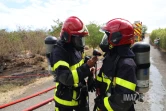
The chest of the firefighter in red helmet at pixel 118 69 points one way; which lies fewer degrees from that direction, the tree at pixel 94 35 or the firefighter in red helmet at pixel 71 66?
the firefighter in red helmet

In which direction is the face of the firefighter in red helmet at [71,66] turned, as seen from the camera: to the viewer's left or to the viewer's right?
to the viewer's right

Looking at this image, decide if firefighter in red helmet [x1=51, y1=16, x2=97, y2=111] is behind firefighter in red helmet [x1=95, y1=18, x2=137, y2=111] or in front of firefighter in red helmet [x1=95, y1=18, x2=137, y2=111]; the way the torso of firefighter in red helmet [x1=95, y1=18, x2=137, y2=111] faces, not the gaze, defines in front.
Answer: in front

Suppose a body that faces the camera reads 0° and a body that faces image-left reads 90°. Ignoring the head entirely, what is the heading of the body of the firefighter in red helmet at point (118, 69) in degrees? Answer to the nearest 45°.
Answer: approximately 90°

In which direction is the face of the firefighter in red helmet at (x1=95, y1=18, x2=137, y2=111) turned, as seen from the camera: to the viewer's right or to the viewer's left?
to the viewer's left

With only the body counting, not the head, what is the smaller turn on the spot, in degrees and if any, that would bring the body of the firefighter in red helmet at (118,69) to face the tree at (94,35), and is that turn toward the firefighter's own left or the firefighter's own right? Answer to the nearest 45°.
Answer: approximately 90° to the firefighter's own right
